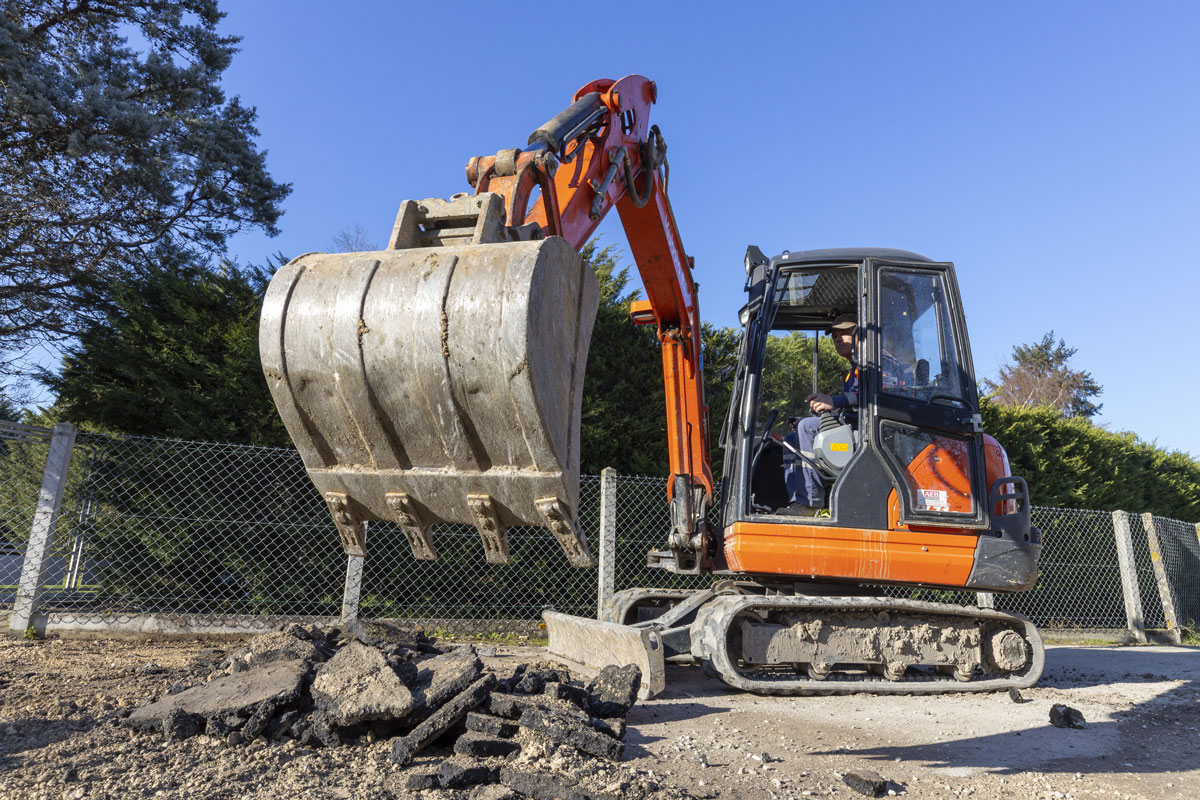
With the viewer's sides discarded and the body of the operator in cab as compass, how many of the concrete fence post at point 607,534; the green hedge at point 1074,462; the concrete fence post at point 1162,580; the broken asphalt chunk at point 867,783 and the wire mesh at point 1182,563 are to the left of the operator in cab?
1

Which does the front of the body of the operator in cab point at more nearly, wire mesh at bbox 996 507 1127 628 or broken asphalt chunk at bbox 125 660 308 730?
the broken asphalt chunk

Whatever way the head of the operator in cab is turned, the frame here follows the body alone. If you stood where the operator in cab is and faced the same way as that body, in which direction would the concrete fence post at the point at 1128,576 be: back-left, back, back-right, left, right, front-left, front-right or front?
back-right

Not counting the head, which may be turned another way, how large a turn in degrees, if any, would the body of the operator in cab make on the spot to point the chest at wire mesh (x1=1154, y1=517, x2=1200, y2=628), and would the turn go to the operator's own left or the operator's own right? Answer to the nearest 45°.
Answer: approximately 135° to the operator's own right

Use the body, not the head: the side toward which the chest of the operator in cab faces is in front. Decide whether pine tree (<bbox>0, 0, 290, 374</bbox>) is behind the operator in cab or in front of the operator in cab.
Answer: in front

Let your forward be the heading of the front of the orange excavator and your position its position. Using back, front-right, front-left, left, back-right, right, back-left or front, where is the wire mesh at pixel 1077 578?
back

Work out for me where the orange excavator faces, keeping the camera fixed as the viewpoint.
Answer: facing the viewer and to the left of the viewer

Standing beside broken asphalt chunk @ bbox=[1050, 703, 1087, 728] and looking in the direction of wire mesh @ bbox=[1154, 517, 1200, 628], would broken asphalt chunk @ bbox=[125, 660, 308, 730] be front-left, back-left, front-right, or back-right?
back-left

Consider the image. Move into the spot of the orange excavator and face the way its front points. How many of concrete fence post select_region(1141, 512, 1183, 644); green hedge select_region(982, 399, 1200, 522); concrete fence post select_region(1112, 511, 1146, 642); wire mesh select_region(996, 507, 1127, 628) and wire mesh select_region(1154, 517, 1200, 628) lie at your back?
5

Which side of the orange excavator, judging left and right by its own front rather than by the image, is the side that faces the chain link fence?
right

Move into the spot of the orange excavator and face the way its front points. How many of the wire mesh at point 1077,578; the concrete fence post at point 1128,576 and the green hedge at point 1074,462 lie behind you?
3

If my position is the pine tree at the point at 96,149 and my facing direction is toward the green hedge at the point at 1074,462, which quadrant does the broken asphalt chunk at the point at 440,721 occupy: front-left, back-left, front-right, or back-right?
front-right

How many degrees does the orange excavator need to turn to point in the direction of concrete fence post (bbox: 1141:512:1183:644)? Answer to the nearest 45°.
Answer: approximately 180°

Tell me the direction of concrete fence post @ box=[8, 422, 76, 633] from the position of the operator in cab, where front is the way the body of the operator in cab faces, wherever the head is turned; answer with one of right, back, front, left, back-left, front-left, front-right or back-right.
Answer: front

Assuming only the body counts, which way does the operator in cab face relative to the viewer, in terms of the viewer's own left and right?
facing to the left of the viewer

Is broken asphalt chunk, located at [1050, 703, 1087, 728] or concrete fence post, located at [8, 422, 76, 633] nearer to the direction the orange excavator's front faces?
the concrete fence post
